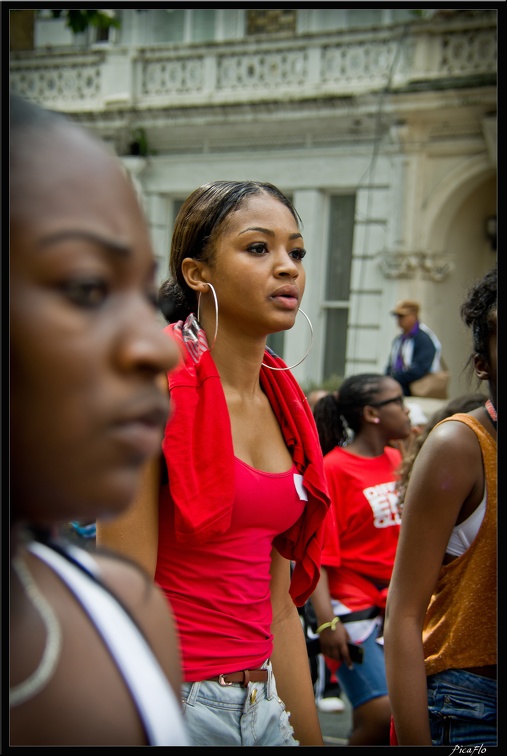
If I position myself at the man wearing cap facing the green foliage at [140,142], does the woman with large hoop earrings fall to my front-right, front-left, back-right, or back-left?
back-left

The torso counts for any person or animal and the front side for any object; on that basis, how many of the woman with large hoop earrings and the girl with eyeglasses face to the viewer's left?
0

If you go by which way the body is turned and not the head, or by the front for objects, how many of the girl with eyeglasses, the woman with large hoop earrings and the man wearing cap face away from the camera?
0

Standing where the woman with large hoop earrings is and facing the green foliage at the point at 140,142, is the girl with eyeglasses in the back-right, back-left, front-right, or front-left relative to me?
front-right

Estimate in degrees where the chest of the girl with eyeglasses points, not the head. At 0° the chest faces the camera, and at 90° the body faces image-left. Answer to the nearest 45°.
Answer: approximately 315°

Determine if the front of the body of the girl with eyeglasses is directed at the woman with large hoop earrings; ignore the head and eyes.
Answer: no

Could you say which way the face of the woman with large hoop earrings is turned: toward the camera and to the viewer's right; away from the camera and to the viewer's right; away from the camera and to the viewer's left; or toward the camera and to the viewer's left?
toward the camera and to the viewer's right

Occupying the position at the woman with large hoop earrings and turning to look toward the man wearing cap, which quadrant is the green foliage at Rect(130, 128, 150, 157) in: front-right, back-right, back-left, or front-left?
front-left

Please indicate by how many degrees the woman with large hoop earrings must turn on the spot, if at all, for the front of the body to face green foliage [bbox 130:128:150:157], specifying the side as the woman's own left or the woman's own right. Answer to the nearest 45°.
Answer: approximately 135° to the woman's own left

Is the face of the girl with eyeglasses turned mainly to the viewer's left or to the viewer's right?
to the viewer's right

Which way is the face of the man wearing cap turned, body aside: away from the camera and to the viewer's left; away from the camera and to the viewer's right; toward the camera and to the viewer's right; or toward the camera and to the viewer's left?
toward the camera and to the viewer's left

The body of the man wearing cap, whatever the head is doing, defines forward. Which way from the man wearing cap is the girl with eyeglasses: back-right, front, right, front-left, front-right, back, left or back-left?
front-left

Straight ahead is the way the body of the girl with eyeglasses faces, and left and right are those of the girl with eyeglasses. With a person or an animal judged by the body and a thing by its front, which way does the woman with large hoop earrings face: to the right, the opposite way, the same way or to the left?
the same way

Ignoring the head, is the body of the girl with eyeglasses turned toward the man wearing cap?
no

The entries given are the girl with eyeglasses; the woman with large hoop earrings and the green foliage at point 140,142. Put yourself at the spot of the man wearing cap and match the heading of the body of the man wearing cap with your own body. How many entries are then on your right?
1

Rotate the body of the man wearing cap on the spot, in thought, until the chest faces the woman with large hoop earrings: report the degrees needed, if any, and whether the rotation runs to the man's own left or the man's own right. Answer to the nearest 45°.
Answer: approximately 45° to the man's own left

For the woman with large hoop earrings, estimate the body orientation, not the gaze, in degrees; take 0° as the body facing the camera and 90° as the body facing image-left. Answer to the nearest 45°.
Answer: approximately 315°

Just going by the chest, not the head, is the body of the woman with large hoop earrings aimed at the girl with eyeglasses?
no

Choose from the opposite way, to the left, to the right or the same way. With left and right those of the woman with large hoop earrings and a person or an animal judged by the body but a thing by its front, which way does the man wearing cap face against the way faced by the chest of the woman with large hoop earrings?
to the right

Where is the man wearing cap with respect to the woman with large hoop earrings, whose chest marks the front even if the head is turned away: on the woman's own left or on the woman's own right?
on the woman's own left
